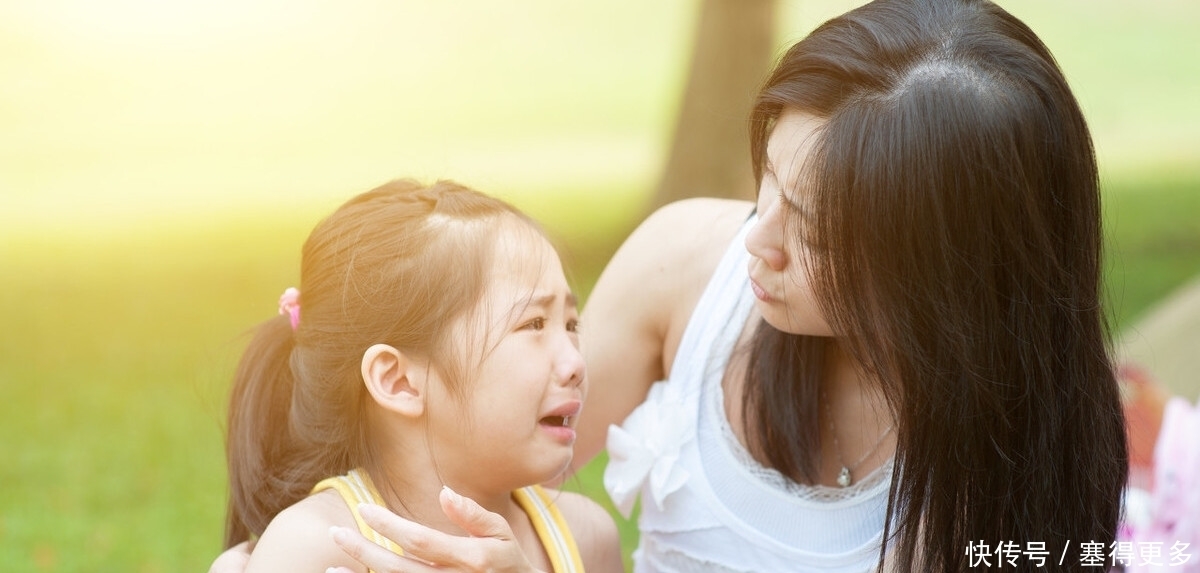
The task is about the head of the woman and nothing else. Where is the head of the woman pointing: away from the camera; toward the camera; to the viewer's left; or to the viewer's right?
to the viewer's left

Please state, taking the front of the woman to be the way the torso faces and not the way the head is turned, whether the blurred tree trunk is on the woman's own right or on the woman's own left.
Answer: on the woman's own right

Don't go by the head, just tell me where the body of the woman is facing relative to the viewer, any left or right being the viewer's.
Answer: facing the viewer and to the left of the viewer
